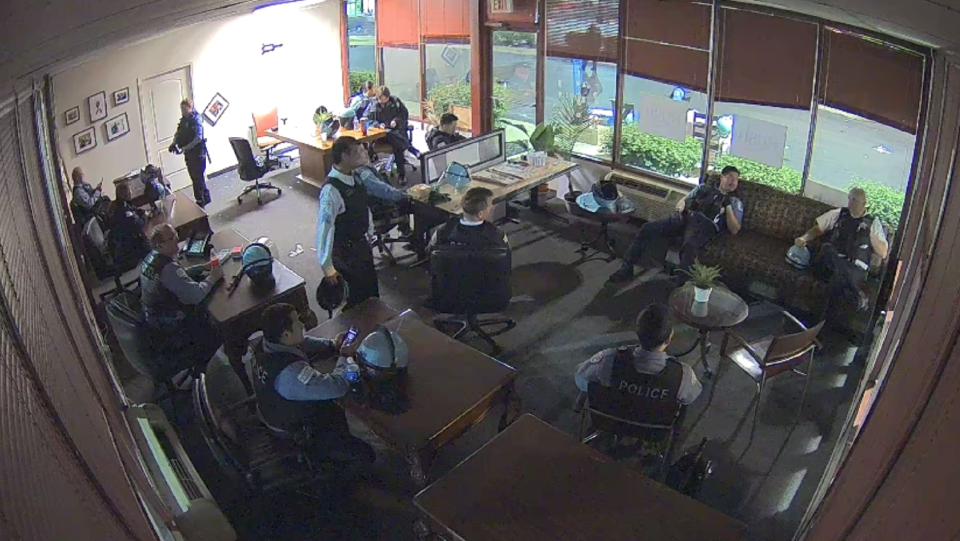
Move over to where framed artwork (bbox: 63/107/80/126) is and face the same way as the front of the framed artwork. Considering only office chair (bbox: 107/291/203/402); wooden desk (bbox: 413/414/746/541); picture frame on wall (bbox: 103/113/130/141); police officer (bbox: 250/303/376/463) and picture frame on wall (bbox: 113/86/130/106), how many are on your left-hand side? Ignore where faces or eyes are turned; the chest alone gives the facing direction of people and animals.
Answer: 2

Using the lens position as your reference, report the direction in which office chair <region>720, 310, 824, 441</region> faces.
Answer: facing away from the viewer and to the left of the viewer

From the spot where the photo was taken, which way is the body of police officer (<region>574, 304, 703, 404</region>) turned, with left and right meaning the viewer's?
facing away from the viewer

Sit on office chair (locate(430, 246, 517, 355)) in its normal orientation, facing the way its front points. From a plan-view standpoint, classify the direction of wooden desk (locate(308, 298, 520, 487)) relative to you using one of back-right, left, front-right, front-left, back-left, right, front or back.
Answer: back

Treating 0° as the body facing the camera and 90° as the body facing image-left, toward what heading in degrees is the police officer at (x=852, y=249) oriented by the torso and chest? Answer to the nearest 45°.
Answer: approximately 45°

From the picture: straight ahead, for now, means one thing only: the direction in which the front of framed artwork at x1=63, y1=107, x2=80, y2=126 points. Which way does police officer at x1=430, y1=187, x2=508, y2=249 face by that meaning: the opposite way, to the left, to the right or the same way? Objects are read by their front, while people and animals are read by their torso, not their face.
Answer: to the left

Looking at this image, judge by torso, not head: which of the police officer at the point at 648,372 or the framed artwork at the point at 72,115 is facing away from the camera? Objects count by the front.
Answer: the police officer

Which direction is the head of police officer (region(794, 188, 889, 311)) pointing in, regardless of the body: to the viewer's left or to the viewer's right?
to the viewer's left

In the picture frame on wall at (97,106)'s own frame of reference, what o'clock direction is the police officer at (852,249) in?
The police officer is roughly at 12 o'clock from the picture frame on wall.

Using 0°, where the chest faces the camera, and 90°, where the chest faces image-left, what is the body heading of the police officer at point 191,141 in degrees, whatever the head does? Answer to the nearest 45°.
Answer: approximately 45°

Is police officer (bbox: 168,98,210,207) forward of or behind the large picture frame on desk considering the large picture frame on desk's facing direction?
behind

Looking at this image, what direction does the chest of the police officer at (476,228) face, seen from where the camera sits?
away from the camera

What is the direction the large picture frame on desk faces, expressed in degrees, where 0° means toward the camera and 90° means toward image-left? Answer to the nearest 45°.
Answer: approximately 315°

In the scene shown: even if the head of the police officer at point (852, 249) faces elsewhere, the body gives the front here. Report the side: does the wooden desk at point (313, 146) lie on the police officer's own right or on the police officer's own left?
on the police officer's own right

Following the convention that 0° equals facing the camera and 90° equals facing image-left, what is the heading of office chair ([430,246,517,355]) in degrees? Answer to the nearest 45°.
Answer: approximately 180°

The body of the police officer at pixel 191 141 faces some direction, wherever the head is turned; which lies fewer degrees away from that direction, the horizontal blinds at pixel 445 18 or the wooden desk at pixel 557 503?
the wooden desk
